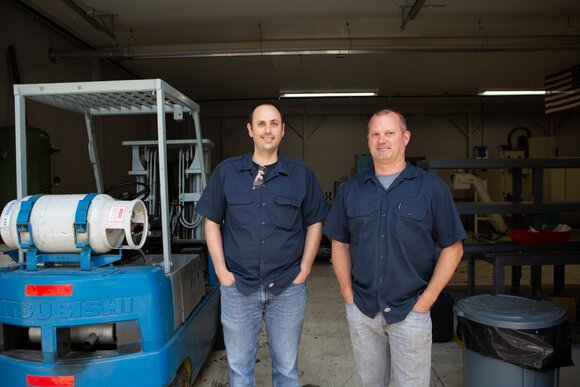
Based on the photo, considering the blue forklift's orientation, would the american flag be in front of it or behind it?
in front

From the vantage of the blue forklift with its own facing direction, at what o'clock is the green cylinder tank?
The green cylinder tank is roughly at 10 o'clock from the blue forklift.

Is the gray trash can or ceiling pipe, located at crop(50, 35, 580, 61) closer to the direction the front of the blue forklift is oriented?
the ceiling pipe

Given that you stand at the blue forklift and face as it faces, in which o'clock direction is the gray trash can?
The gray trash can is roughly at 4 o'clock from the blue forklift.

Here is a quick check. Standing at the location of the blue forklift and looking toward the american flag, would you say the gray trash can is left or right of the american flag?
right

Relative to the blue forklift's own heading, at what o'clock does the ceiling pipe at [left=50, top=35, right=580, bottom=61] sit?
The ceiling pipe is roughly at 12 o'clock from the blue forklift.

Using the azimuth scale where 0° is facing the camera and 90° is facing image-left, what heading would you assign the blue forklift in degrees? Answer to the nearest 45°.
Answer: approximately 225°

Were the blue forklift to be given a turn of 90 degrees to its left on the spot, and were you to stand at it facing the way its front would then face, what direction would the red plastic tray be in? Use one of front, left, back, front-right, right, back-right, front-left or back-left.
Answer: back-right

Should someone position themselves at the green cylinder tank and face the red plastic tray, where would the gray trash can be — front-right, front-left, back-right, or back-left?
front-right
